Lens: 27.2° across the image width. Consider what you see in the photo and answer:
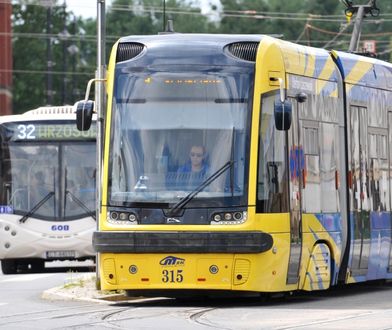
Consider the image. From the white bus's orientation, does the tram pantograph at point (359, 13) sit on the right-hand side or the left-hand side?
on its left

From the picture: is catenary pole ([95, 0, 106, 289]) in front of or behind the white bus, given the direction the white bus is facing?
in front

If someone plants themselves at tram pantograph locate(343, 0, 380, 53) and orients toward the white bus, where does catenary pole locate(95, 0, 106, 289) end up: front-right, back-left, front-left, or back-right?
front-left

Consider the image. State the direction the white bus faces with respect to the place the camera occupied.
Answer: facing the viewer

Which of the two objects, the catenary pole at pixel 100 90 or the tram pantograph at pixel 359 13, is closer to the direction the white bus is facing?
the catenary pole
